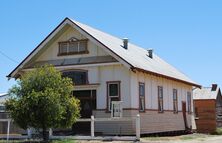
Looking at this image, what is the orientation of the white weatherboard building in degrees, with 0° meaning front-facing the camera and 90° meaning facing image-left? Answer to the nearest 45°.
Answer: approximately 45°

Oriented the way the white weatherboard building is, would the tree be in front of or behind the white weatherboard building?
in front
